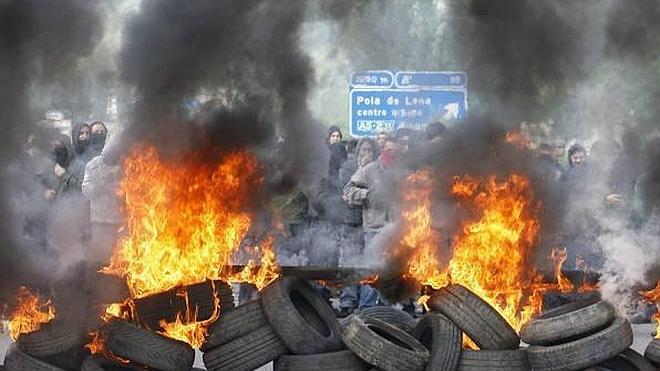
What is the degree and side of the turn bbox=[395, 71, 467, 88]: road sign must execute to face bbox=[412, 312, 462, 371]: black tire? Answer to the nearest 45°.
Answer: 0° — it already faces it

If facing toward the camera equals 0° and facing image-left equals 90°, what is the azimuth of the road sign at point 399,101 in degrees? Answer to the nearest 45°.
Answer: approximately 0°

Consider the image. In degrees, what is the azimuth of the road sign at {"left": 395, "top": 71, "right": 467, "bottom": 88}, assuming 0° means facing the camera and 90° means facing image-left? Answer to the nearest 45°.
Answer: approximately 0°

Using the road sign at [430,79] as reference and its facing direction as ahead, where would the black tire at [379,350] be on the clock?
The black tire is roughly at 12 o'clock from the road sign.

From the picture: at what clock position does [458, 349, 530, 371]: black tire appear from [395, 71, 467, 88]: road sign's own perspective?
The black tire is roughly at 12 o'clock from the road sign.

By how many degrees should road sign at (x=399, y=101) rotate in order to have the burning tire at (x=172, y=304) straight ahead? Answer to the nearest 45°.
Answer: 0° — it already faces it

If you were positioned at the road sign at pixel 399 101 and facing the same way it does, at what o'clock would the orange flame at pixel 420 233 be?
The orange flame is roughly at 12 o'clock from the road sign.

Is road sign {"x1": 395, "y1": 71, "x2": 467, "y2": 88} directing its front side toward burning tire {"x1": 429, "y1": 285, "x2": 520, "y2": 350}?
yes

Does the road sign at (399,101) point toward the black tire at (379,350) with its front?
yes
